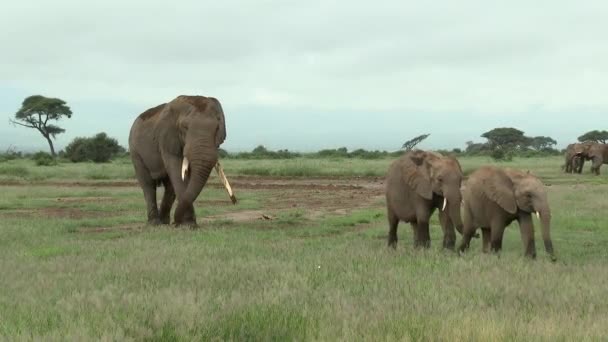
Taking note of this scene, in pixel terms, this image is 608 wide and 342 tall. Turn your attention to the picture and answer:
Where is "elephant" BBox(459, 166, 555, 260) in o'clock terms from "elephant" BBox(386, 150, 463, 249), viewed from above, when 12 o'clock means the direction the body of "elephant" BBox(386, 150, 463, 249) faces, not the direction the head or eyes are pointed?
"elephant" BBox(459, 166, 555, 260) is roughly at 12 o'clock from "elephant" BBox(386, 150, 463, 249).

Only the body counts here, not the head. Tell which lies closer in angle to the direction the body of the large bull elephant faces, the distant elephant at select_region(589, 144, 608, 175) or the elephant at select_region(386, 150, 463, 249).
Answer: the elephant

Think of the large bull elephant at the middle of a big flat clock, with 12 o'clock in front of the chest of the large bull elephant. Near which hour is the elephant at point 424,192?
The elephant is roughly at 12 o'clock from the large bull elephant.

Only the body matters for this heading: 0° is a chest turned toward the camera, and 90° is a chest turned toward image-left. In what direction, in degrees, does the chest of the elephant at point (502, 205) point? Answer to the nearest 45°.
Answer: approximately 270°

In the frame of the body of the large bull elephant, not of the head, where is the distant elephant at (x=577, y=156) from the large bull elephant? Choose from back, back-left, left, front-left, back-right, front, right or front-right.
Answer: left

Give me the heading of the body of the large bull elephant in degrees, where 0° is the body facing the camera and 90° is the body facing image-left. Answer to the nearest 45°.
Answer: approximately 315°
